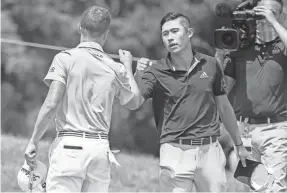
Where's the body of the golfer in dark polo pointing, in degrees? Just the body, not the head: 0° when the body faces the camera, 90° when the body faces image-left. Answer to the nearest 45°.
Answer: approximately 0°

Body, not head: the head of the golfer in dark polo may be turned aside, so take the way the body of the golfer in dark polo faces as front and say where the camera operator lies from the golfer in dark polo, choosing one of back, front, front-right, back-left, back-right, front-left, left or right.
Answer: back-left

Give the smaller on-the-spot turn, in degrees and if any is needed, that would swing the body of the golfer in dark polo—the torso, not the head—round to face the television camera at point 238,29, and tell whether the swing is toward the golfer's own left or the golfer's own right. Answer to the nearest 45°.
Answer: approximately 135° to the golfer's own left

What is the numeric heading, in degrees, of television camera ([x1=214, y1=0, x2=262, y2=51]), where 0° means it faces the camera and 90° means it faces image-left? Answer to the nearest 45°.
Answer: approximately 45°

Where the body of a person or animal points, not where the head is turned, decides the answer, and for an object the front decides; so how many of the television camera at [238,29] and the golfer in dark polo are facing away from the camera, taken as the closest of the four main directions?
0

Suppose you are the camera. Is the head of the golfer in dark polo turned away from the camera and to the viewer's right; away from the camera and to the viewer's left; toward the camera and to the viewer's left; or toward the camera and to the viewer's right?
toward the camera and to the viewer's left

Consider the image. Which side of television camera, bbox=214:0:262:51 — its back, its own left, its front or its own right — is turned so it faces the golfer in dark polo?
front
